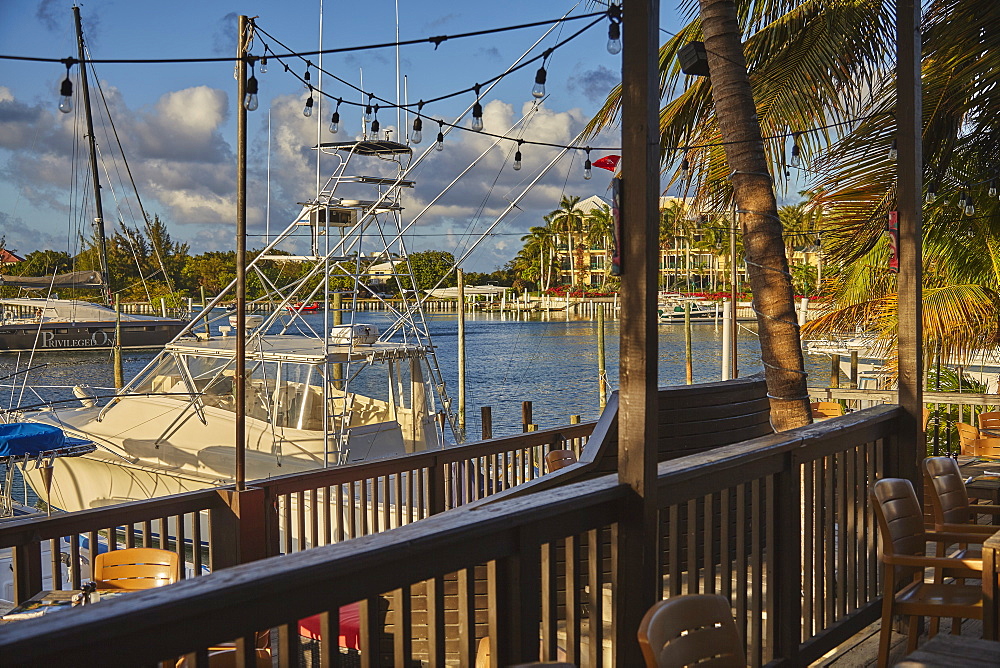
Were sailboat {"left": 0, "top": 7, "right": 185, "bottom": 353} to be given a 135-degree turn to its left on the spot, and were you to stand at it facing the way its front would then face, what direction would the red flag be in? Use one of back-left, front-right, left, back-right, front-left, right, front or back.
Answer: back-left

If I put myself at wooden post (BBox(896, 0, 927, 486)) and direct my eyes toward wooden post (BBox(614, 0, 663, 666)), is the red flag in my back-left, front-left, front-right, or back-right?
back-right
